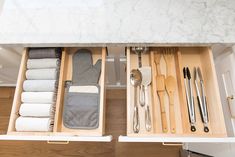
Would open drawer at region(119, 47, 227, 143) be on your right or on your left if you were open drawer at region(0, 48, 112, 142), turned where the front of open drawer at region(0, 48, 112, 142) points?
on your left

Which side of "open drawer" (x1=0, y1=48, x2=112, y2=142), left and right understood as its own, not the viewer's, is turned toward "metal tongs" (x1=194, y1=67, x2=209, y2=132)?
left

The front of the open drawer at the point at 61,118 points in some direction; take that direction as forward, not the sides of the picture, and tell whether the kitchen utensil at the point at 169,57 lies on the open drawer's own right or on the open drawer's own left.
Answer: on the open drawer's own left

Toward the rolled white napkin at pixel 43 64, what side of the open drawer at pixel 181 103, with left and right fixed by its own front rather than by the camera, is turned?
right

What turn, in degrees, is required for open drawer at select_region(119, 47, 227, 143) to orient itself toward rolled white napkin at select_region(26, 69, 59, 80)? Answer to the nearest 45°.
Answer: approximately 90° to its right

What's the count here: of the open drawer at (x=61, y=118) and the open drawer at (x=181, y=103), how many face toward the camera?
2

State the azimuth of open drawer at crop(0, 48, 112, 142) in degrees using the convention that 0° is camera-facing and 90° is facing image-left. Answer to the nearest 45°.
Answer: approximately 0°

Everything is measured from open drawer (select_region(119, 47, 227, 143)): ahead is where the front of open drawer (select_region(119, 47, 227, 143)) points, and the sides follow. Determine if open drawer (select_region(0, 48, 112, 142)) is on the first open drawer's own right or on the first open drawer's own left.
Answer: on the first open drawer's own right
